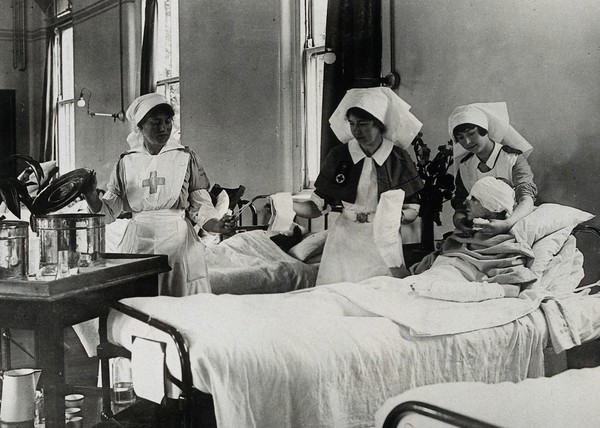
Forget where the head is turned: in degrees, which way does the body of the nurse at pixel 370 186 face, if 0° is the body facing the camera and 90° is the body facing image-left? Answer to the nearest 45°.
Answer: approximately 45°

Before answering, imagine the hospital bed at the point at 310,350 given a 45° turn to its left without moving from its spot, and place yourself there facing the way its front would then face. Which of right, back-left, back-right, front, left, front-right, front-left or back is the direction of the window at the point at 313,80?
back

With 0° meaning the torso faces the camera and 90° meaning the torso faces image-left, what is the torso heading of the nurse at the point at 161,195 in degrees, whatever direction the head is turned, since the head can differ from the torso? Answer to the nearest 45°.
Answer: approximately 0°

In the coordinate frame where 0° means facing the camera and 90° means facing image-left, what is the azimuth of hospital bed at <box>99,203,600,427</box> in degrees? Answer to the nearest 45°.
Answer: approximately 45°

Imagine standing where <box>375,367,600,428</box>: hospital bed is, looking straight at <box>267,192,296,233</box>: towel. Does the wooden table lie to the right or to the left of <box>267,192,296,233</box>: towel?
left

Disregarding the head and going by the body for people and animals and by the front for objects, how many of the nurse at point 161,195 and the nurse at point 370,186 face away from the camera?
0

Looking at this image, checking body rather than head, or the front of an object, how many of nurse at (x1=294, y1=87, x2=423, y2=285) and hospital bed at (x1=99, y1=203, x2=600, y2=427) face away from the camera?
0

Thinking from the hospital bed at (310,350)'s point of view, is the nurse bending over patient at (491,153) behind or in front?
behind
